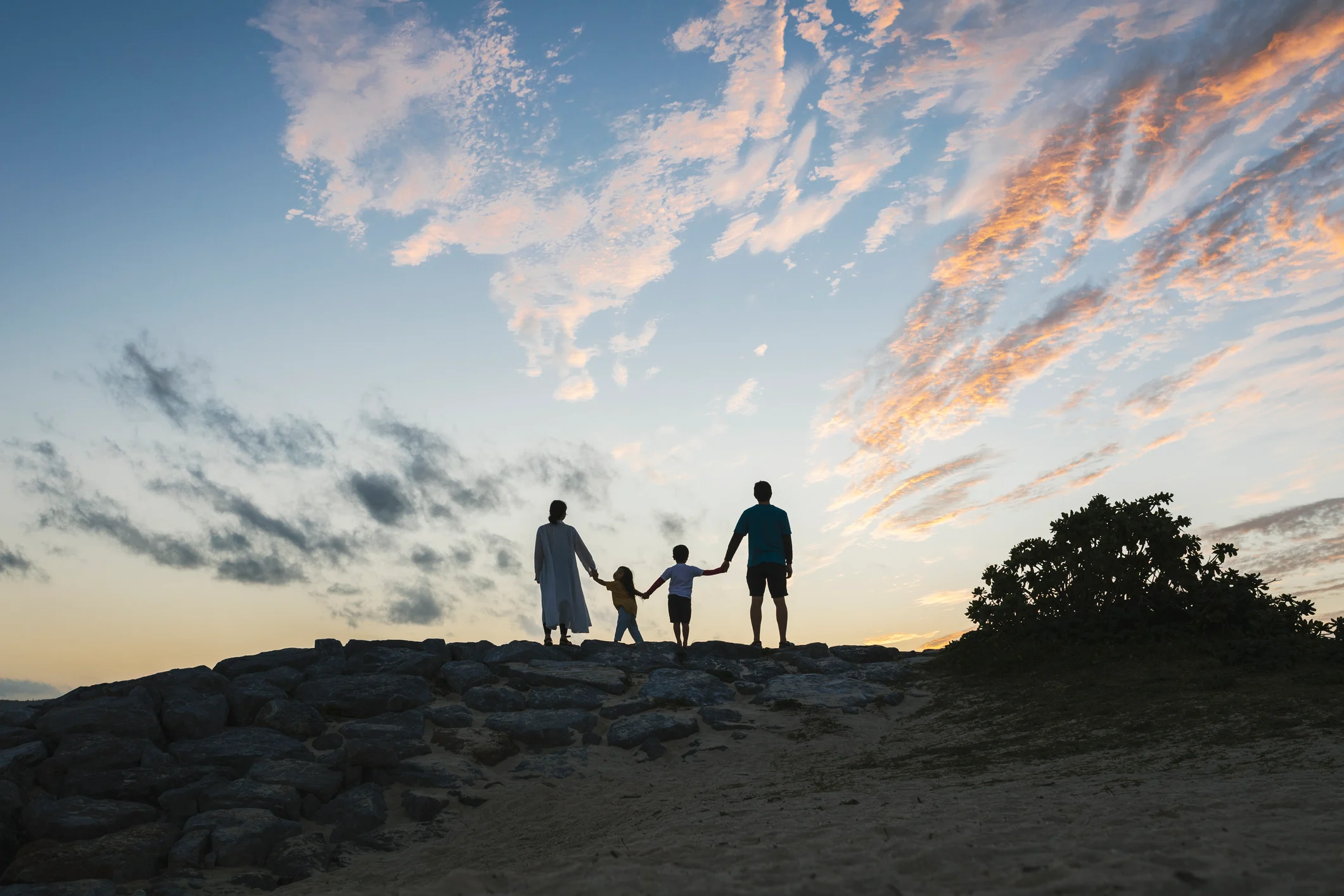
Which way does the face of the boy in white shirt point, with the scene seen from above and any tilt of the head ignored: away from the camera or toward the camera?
away from the camera

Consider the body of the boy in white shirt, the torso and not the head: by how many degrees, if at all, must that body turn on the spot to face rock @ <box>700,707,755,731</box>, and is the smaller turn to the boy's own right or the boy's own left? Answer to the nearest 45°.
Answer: approximately 180°

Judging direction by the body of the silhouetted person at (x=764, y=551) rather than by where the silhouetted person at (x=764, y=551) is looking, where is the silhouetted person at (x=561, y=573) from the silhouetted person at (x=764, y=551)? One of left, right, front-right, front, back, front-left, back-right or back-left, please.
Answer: left

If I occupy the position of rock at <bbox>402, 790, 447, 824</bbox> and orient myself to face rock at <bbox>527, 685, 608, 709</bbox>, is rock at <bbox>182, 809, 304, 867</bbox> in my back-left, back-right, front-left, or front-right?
back-left

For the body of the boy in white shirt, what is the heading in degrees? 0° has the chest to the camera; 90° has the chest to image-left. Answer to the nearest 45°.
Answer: approximately 180°

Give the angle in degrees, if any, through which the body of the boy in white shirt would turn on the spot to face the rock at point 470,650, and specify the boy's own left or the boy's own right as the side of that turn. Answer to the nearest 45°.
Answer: approximately 135° to the boy's own left

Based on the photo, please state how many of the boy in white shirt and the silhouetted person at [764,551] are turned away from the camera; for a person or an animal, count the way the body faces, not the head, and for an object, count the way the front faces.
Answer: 2

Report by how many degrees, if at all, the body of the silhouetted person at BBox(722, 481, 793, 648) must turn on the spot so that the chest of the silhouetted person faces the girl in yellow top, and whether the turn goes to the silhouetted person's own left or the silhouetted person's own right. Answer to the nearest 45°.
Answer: approximately 45° to the silhouetted person's own left

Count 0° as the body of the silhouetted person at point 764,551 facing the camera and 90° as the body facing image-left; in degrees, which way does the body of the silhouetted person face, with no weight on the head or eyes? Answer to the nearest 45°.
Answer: approximately 180°

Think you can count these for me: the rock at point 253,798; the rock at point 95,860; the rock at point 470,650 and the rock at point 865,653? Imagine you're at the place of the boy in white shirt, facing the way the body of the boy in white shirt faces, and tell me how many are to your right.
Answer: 1

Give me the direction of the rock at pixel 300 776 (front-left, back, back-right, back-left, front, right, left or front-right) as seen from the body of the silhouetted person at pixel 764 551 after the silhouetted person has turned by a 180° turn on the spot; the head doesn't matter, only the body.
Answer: front-right

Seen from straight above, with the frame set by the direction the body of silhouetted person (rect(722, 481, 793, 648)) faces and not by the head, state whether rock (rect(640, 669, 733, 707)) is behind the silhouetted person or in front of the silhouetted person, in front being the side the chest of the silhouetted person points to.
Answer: behind
